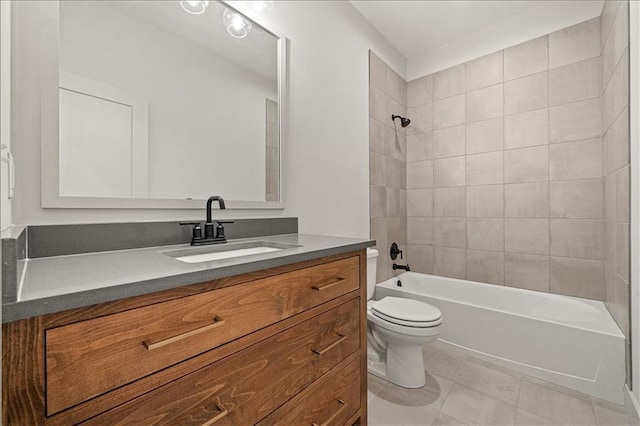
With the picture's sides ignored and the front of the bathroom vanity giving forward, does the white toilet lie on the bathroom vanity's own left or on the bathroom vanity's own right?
on the bathroom vanity's own left

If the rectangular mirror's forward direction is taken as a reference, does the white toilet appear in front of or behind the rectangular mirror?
in front

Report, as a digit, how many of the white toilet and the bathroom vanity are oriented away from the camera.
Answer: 0

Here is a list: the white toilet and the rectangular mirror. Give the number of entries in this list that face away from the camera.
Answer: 0

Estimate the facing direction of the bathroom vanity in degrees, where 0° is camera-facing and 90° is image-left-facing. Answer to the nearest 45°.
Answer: approximately 315°

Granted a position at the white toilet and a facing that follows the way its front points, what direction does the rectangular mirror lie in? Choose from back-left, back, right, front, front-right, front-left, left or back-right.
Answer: right

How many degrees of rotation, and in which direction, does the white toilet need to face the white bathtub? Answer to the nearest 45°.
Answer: approximately 90° to its left

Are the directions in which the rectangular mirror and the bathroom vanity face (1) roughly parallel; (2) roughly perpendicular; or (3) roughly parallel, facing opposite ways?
roughly parallel

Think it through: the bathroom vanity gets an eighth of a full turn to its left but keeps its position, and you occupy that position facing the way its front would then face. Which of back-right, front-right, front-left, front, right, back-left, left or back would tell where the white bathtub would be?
front
